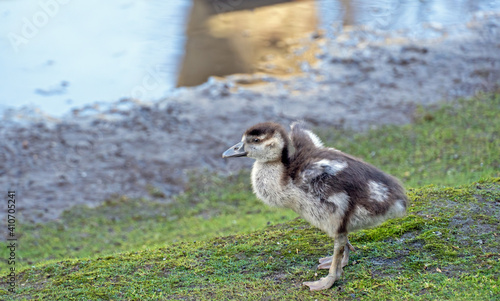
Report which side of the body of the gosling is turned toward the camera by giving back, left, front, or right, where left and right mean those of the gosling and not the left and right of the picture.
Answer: left
